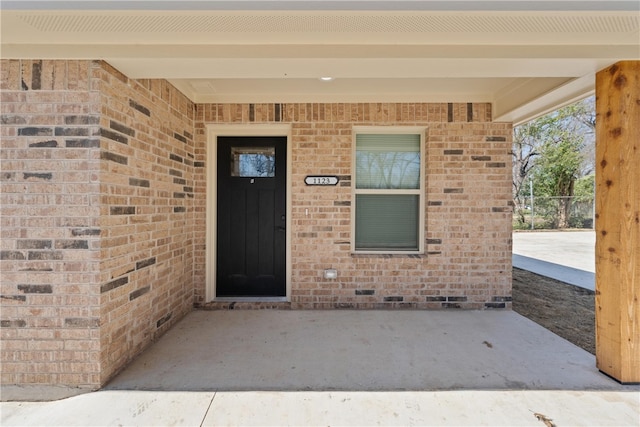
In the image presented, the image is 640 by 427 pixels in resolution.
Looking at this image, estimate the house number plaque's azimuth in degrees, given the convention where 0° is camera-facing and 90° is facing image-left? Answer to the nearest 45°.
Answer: approximately 0°

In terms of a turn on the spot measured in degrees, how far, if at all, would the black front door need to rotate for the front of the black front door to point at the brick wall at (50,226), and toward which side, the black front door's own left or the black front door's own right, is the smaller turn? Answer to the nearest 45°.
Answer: approximately 45° to the black front door's own right

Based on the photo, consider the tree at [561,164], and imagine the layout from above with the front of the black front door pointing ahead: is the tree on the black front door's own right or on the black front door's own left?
on the black front door's own left

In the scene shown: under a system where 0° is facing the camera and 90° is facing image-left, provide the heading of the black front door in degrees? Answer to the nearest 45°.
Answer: approximately 0°

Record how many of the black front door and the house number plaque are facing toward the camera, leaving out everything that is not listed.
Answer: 2

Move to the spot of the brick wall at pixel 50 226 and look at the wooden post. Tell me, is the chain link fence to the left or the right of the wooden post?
left

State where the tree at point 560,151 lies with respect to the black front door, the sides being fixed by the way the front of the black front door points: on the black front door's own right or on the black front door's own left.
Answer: on the black front door's own left

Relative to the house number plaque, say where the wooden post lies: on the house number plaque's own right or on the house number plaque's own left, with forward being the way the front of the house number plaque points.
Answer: on the house number plaque's own left

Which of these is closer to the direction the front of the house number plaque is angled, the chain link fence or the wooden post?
the wooden post
